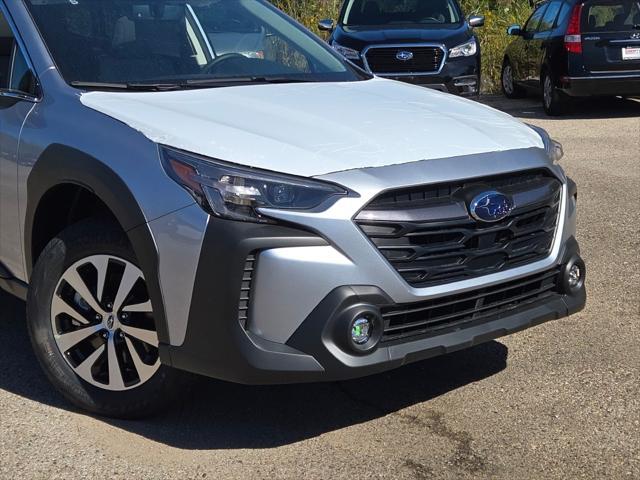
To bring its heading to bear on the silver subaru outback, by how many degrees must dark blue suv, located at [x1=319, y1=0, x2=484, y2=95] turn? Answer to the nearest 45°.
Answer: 0° — it already faces it

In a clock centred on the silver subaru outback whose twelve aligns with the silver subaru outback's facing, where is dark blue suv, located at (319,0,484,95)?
The dark blue suv is roughly at 8 o'clock from the silver subaru outback.

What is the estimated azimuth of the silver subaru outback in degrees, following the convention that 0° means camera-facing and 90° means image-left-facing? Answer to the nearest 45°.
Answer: approximately 315°

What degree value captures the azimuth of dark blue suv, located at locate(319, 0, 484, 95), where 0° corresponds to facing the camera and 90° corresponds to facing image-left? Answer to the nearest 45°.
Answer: approximately 0°
